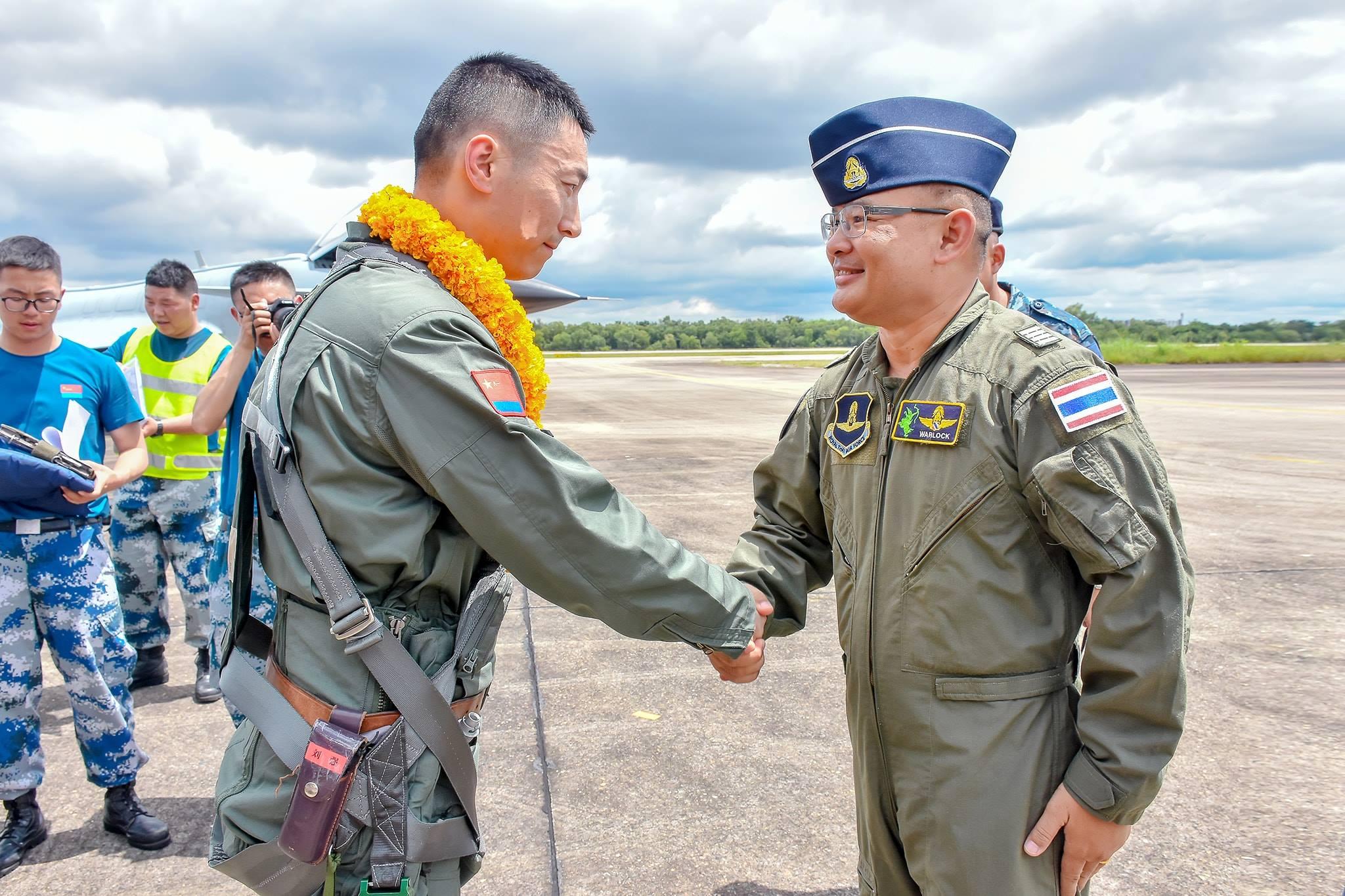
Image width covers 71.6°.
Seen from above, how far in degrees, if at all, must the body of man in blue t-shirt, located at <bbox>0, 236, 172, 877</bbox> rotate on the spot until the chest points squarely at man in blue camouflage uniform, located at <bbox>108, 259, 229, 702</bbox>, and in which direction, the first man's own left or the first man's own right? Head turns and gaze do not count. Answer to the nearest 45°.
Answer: approximately 180°

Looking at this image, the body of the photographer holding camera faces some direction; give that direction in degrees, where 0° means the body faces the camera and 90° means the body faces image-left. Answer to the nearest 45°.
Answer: approximately 315°

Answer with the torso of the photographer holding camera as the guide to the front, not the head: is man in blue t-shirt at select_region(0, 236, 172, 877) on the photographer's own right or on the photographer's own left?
on the photographer's own right
